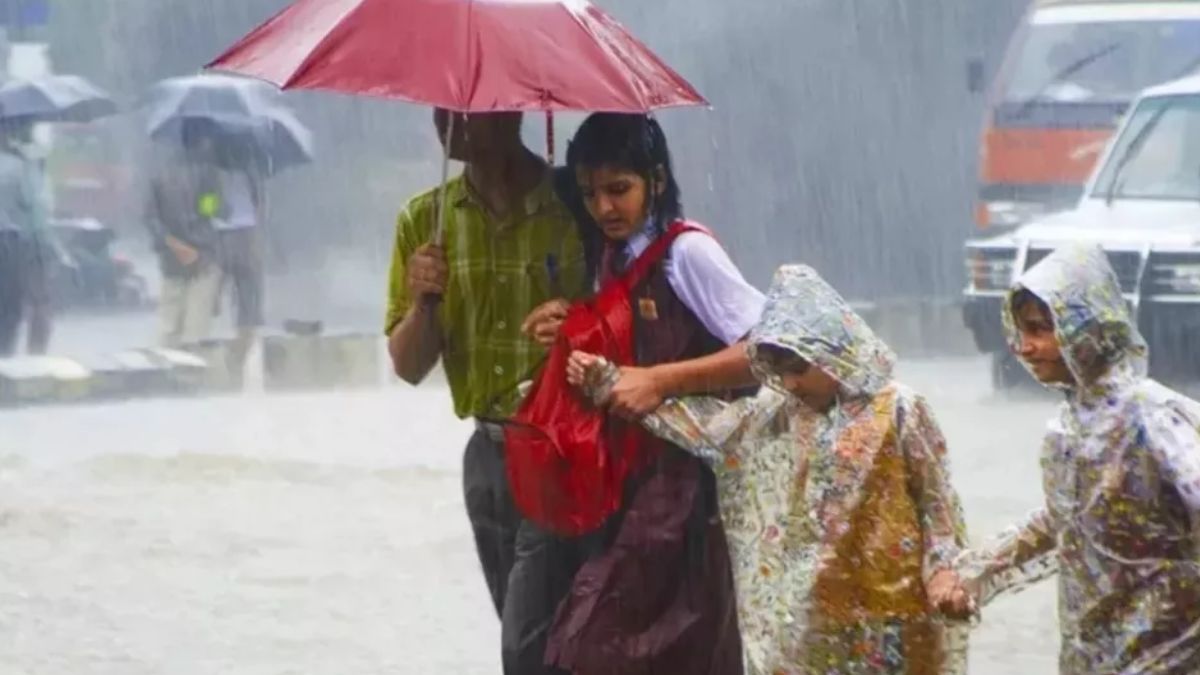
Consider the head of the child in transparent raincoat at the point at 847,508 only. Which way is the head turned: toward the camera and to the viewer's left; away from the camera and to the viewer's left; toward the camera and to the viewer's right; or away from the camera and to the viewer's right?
toward the camera and to the viewer's left

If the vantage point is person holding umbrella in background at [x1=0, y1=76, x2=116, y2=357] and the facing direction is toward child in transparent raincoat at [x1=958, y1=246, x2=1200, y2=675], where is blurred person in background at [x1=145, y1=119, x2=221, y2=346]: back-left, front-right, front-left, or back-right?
front-left

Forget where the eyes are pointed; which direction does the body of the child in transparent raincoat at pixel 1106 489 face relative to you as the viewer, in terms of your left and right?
facing the viewer and to the left of the viewer

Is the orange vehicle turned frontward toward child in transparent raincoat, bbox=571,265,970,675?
yes

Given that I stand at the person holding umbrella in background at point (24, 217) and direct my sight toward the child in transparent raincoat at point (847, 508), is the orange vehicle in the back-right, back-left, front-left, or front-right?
front-left

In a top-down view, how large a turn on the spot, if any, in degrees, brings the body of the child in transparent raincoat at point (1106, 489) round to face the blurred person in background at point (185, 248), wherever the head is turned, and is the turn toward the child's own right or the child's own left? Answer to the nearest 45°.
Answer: approximately 90° to the child's own right

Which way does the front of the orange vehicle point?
toward the camera

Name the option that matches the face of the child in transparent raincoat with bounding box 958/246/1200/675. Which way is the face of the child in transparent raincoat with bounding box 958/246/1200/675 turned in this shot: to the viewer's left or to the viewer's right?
to the viewer's left

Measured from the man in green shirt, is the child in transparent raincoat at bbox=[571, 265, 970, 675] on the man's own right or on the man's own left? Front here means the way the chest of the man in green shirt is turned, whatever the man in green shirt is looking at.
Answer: on the man's own left

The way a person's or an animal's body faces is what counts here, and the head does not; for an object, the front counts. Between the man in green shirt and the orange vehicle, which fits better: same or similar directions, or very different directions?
same or similar directions

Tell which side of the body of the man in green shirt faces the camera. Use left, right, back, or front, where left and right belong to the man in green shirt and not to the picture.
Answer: front

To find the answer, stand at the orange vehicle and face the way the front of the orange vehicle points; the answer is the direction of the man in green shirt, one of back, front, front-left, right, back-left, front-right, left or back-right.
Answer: front
